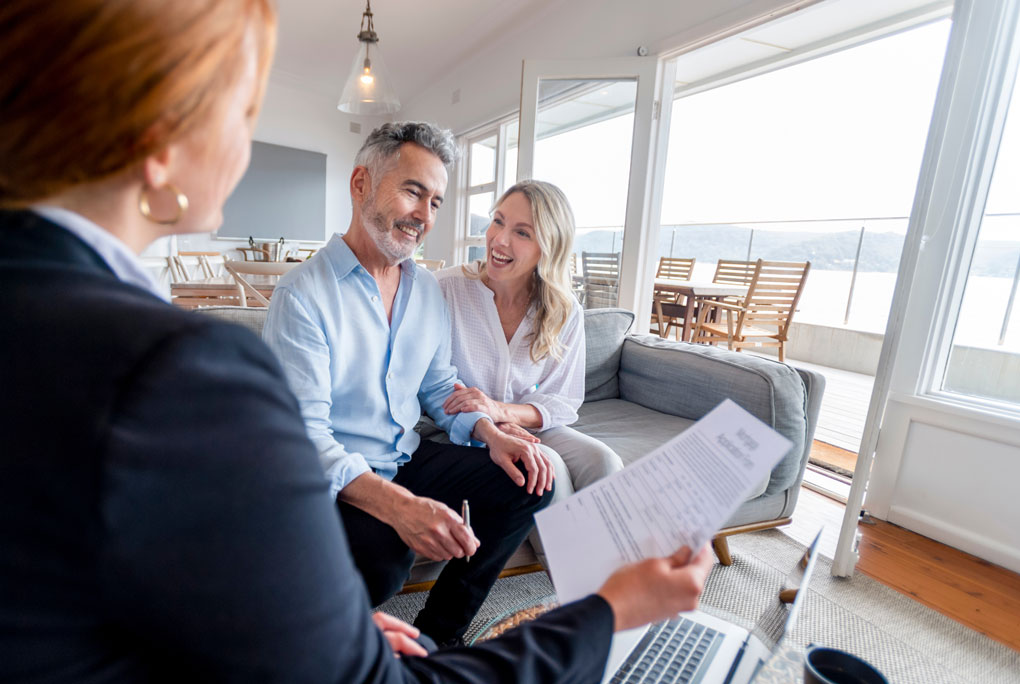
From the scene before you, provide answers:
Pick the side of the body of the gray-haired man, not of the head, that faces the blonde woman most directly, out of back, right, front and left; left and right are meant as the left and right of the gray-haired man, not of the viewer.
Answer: left

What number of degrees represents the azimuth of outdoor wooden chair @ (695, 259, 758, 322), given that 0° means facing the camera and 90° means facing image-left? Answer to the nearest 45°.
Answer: approximately 45°

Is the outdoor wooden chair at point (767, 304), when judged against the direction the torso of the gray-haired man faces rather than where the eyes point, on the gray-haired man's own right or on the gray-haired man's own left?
on the gray-haired man's own left

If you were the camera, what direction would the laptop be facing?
facing to the left of the viewer

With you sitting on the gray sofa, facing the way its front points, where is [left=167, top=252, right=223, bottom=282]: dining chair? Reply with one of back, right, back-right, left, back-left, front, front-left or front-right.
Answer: back

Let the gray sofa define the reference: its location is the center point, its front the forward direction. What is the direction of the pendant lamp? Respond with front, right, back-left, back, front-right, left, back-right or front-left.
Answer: back

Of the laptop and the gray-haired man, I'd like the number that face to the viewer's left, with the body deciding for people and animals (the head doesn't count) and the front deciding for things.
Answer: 1

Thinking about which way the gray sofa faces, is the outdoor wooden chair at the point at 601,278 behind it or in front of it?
behind

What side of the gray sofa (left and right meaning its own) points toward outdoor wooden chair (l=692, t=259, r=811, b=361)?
left
